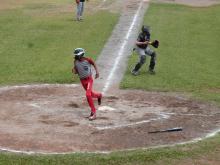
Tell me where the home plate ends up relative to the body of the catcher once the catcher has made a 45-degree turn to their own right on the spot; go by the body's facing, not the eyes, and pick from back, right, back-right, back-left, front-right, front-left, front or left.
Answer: front
